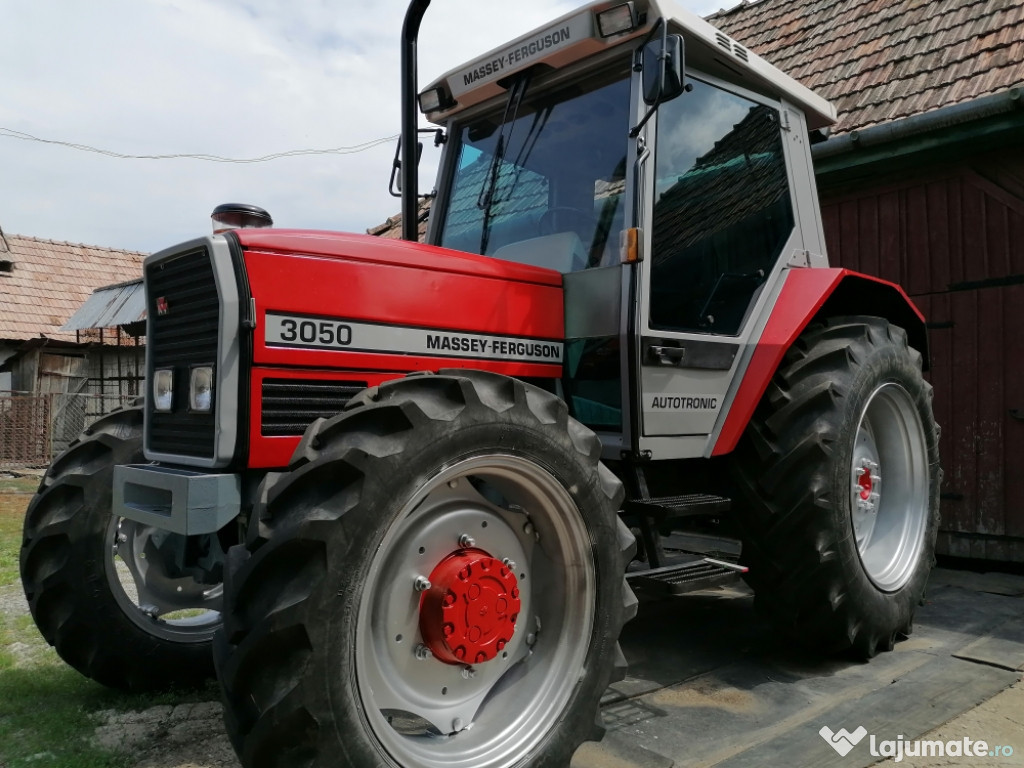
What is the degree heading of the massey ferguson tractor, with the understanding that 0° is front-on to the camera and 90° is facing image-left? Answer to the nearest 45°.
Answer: approximately 45°

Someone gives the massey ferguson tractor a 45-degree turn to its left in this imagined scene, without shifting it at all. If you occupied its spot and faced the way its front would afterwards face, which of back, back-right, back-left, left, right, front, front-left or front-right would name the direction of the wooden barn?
back-left

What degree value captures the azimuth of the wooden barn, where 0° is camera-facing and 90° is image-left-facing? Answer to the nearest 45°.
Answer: approximately 45°
